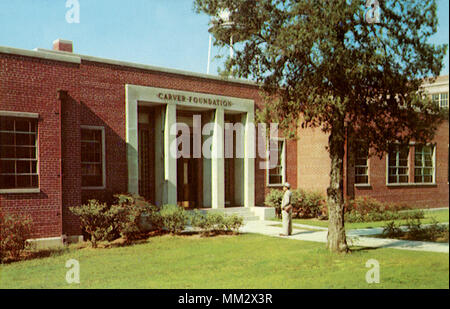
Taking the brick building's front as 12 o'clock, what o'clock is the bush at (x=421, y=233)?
The bush is roughly at 11 o'clock from the brick building.

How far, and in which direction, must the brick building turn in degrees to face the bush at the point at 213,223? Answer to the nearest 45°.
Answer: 0° — it already faces it

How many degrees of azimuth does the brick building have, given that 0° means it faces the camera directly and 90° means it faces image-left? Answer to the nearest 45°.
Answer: approximately 315°

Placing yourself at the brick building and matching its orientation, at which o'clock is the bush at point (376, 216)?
The bush is roughly at 10 o'clock from the brick building.

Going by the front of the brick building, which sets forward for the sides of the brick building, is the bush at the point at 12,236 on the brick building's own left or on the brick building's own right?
on the brick building's own right

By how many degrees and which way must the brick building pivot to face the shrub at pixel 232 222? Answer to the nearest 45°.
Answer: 0° — it already faces it

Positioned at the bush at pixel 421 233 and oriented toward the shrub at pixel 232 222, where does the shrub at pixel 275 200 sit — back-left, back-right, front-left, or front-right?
front-right

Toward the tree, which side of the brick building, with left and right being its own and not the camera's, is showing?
front

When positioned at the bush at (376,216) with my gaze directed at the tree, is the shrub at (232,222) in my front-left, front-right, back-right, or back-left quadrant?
front-right
